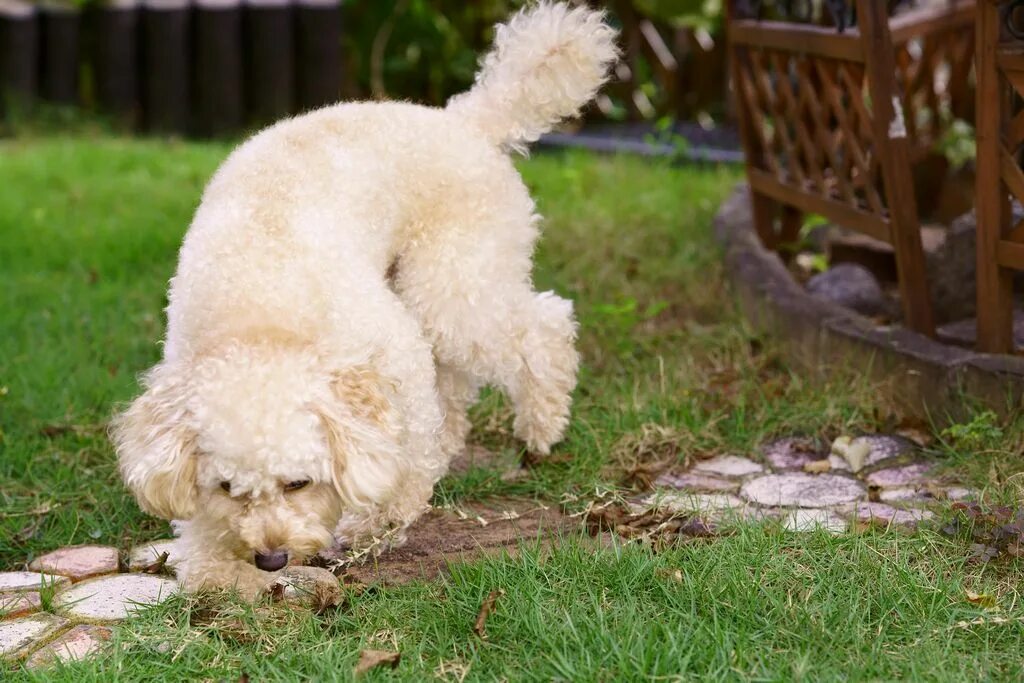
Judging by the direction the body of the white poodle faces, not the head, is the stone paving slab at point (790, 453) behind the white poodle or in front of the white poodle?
behind

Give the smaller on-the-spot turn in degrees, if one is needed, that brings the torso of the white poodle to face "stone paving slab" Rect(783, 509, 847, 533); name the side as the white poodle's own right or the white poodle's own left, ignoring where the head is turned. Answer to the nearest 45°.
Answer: approximately 135° to the white poodle's own left

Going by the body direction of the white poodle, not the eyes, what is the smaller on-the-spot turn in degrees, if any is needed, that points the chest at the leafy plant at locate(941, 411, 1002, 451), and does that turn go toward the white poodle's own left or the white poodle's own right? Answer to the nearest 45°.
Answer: approximately 135° to the white poodle's own left

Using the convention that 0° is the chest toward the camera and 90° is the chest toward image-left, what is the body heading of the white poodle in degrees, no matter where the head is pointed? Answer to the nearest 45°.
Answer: approximately 45°

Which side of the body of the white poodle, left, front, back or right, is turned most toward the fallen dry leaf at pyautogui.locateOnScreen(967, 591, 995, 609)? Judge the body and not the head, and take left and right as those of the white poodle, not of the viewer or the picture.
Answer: left

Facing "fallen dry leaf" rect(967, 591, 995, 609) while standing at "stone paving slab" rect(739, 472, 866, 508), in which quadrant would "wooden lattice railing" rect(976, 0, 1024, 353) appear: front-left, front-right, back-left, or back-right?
back-left

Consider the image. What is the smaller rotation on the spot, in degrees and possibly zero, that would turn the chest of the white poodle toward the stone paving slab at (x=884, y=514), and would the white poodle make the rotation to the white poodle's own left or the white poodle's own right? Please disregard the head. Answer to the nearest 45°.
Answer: approximately 135° to the white poodle's own left
